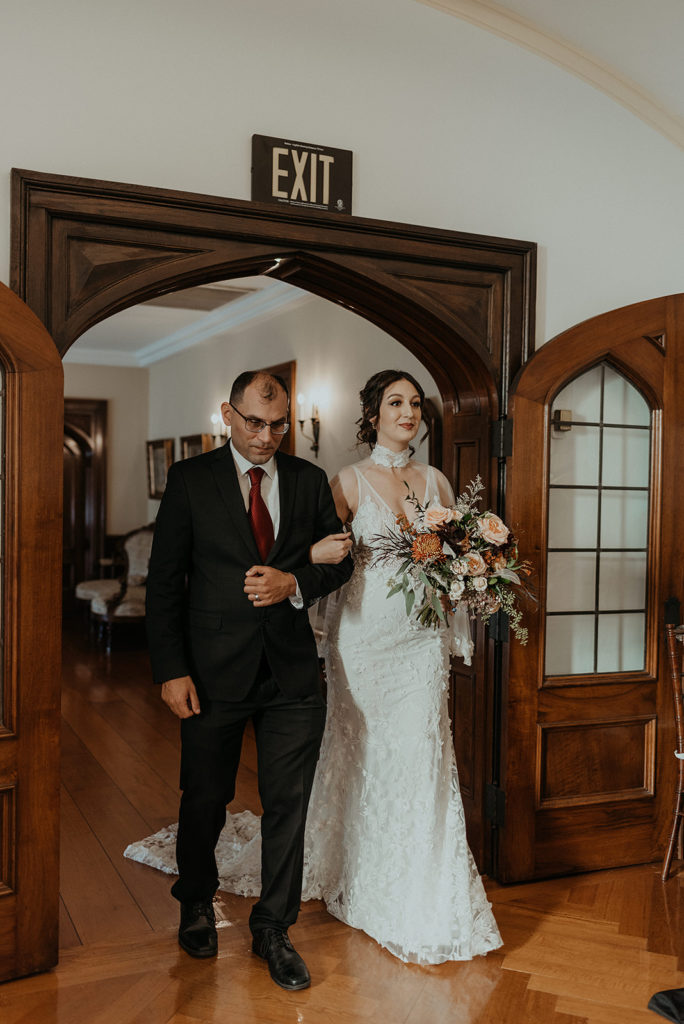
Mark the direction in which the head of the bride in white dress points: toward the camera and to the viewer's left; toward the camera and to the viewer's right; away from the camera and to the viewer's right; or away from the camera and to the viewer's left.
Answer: toward the camera and to the viewer's right

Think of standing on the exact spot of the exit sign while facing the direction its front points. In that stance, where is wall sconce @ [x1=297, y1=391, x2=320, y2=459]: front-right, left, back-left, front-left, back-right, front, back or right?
back-left

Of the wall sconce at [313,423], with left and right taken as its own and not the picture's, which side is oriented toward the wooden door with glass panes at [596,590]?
left

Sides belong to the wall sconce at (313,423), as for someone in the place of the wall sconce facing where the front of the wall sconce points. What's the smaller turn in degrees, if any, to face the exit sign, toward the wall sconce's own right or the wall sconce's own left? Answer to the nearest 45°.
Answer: approximately 45° to the wall sconce's own left

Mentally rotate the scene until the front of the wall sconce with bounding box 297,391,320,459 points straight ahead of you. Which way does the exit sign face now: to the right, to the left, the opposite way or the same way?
to the left

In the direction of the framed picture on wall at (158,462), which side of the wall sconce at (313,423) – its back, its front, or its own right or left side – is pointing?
right

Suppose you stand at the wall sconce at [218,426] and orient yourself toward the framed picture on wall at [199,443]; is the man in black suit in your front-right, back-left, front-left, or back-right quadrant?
back-left

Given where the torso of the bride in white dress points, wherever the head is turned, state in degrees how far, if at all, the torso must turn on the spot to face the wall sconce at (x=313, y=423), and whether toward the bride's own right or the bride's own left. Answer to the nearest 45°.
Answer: approximately 135° to the bride's own left

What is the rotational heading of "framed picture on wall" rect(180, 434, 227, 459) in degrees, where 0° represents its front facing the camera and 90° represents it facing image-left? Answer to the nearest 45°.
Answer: approximately 45°
